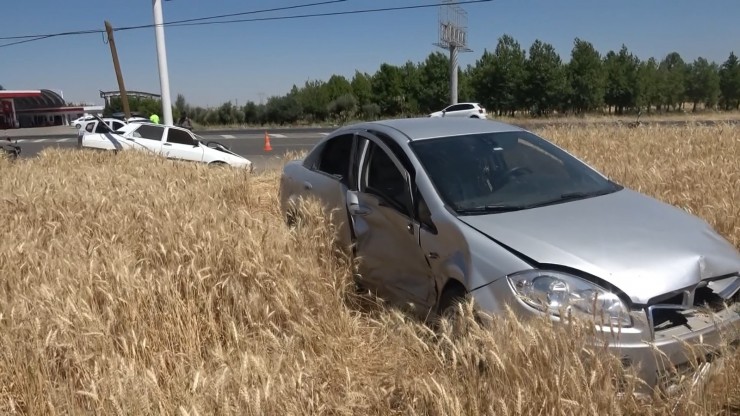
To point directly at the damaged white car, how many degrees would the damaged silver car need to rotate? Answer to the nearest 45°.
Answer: approximately 180°

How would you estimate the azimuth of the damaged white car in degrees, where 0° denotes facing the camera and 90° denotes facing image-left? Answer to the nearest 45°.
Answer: approximately 270°

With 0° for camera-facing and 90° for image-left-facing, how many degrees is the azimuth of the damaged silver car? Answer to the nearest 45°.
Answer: approximately 315°

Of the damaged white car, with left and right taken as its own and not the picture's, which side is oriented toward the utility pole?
left

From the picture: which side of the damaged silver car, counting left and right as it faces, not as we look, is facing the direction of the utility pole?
back

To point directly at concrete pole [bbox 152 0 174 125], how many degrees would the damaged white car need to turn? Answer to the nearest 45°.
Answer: approximately 90° to its left

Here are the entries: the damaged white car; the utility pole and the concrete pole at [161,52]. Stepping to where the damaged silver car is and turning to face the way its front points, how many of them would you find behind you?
3

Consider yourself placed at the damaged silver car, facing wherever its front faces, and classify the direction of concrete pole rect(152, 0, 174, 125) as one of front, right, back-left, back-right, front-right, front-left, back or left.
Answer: back
